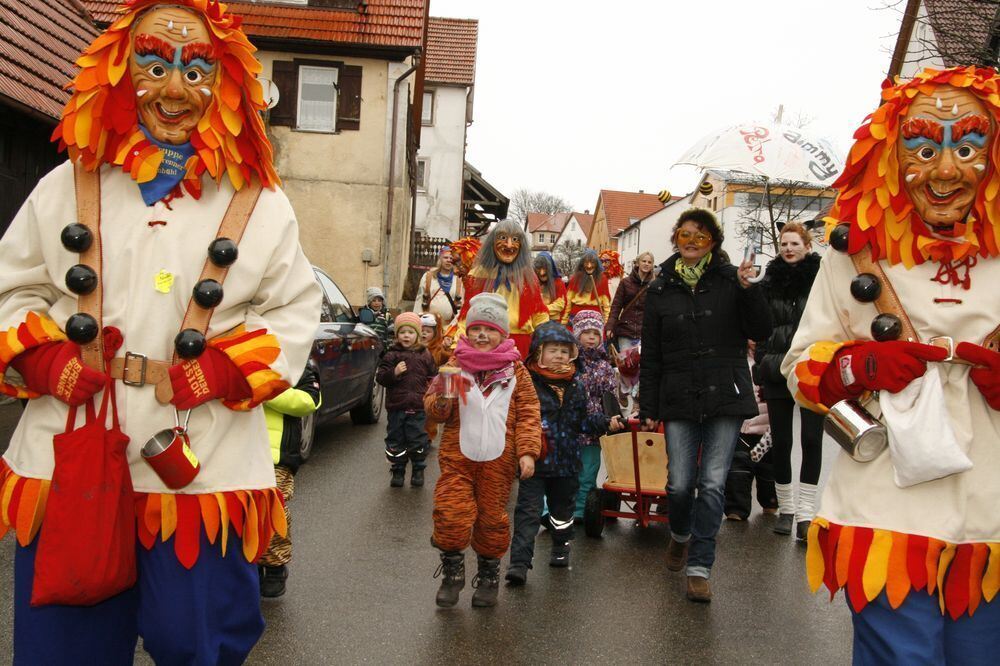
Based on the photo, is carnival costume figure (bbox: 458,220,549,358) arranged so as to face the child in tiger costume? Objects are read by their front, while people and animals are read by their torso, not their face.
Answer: yes

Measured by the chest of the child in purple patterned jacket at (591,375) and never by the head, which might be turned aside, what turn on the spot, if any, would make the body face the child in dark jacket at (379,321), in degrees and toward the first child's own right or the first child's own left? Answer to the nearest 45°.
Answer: approximately 135° to the first child's own right

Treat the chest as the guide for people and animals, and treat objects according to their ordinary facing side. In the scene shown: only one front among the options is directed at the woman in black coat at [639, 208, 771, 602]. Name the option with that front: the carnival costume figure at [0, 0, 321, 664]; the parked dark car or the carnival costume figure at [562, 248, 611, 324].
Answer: the carnival costume figure at [562, 248, 611, 324]

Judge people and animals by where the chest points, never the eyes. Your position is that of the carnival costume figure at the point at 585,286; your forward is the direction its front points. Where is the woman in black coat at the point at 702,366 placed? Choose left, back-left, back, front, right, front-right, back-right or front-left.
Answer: front

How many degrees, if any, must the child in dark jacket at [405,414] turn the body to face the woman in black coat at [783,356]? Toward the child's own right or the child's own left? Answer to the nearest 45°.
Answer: approximately 45° to the child's own left

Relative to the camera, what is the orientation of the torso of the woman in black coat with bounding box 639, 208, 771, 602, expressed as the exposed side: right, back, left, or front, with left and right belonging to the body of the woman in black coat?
front

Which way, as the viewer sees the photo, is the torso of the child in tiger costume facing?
toward the camera

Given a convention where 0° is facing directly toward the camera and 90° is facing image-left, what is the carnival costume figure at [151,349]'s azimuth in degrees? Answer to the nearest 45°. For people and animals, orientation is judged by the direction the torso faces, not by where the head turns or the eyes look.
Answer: approximately 0°
